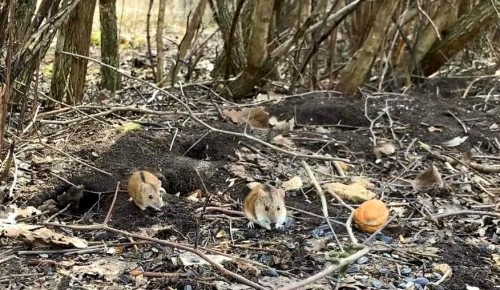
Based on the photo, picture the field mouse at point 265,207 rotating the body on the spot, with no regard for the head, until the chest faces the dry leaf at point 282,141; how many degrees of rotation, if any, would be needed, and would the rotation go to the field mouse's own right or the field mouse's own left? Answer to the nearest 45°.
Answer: approximately 135° to the field mouse's own left

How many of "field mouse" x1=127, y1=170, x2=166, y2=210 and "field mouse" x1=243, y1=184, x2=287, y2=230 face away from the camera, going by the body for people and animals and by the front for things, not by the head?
0

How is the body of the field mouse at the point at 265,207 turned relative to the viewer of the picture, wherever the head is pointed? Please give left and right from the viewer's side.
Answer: facing the viewer and to the right of the viewer

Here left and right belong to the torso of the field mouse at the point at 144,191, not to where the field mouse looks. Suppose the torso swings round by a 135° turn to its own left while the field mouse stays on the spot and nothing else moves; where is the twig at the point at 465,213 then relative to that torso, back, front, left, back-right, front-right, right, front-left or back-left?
right

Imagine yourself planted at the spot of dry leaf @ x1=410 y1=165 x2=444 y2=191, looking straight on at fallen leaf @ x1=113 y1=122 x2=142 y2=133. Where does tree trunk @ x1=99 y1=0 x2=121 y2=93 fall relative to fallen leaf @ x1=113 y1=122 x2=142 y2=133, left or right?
right

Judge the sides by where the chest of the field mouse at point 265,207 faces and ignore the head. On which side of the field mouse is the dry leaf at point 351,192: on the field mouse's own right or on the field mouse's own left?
on the field mouse's own left

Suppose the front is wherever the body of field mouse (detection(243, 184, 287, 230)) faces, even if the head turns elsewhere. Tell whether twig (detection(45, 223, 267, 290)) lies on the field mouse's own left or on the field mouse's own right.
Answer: on the field mouse's own right

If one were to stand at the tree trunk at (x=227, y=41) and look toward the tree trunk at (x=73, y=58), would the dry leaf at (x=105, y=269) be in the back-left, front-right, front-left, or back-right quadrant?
front-left

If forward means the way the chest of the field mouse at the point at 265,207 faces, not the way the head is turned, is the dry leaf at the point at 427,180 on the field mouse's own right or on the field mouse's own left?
on the field mouse's own left

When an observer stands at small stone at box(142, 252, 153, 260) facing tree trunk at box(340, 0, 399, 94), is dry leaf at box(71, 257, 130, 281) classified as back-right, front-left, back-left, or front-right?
back-left

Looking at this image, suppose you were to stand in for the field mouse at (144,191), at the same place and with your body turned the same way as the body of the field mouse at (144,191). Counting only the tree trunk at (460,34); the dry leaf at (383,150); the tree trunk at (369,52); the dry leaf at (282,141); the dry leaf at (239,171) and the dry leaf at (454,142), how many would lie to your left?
6

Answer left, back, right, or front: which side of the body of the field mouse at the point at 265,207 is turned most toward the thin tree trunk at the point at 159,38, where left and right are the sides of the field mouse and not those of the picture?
back
